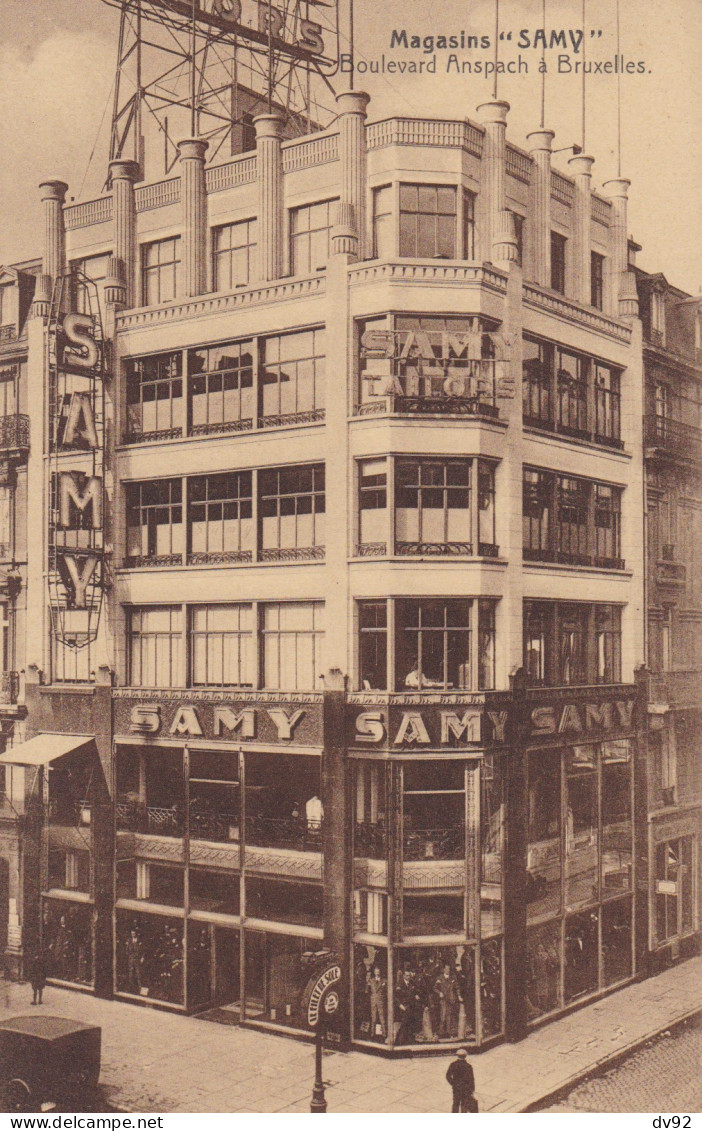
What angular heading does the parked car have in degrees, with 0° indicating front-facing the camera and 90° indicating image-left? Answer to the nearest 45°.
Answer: approximately 135°

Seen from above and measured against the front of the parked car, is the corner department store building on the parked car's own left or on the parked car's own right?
on the parked car's own right

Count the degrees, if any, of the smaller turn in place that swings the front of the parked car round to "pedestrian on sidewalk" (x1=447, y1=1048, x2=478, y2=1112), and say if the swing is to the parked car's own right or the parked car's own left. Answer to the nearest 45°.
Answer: approximately 135° to the parked car's own right
